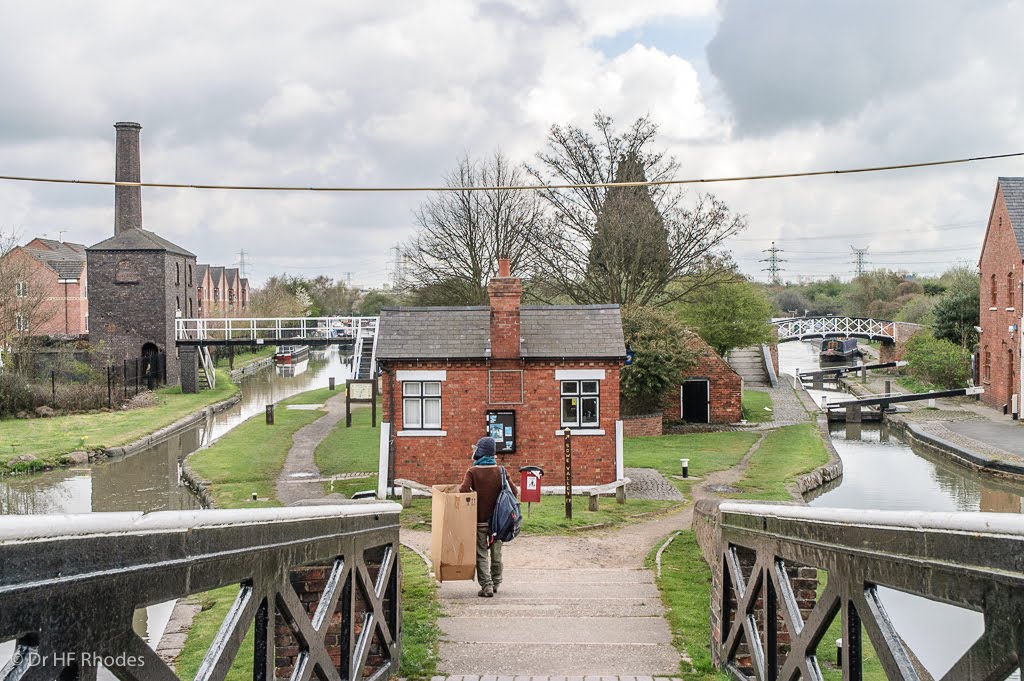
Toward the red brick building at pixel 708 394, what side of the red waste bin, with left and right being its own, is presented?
back

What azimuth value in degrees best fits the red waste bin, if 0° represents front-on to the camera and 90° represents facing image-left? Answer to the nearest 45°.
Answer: approximately 0°

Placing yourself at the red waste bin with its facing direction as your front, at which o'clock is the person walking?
The person walking is roughly at 12 o'clock from the red waste bin.

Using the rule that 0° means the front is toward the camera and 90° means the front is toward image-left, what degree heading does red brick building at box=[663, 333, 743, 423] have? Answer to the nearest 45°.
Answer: approximately 0°

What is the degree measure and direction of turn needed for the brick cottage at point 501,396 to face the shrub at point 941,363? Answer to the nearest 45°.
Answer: approximately 135° to its left

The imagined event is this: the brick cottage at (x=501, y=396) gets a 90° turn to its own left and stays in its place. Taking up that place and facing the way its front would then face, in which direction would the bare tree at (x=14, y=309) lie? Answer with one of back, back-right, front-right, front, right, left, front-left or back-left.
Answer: back-left

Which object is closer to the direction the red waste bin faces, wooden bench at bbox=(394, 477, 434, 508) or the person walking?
the person walking

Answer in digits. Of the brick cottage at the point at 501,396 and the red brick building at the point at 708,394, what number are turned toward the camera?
2
